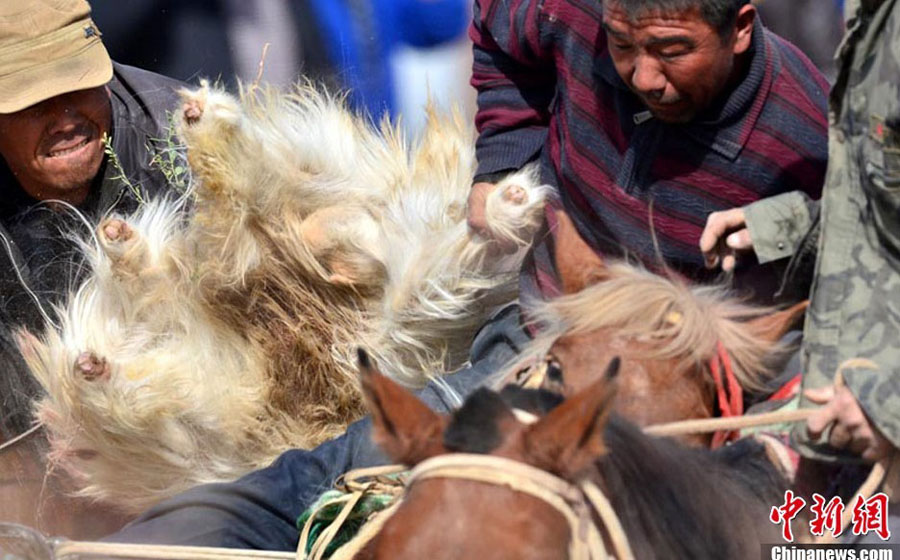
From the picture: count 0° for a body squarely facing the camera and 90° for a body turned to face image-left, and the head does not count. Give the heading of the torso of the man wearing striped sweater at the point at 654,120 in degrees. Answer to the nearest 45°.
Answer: approximately 45°

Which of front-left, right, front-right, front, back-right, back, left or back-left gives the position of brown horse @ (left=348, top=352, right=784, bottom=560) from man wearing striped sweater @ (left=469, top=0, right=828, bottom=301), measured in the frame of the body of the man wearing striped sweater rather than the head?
front-left

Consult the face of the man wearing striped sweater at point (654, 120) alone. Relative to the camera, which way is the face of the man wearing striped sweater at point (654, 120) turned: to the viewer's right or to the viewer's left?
to the viewer's left

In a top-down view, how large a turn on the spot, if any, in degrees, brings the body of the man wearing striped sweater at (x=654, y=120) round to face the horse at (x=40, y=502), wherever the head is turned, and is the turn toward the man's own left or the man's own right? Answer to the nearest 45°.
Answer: approximately 45° to the man's own right
